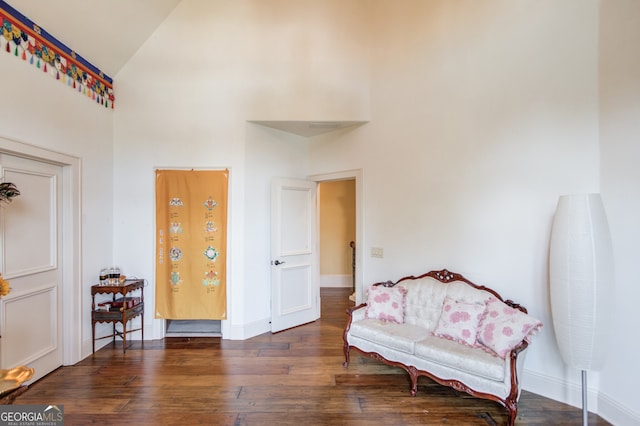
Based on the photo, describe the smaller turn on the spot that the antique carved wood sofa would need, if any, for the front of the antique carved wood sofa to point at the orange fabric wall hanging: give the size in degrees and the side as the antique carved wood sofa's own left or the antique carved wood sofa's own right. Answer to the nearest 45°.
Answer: approximately 45° to the antique carved wood sofa's own right

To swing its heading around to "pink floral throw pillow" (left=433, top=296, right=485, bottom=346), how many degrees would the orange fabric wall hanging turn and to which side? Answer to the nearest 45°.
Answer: approximately 45° to its left

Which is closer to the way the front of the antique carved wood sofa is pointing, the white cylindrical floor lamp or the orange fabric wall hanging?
the orange fabric wall hanging

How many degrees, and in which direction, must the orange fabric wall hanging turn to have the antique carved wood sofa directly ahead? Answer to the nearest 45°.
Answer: approximately 45° to its left

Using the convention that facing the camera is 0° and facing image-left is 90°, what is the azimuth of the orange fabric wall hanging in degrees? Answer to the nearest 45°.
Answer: approximately 0°

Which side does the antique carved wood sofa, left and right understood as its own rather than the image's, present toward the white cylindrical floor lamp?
left

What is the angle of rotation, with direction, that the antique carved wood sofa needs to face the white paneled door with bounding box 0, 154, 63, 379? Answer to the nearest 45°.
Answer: approximately 45° to its right

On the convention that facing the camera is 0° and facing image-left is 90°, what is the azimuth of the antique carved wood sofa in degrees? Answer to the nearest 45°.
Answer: approximately 45°

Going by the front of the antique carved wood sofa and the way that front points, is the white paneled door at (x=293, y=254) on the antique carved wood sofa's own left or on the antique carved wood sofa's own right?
on the antique carved wood sofa's own right

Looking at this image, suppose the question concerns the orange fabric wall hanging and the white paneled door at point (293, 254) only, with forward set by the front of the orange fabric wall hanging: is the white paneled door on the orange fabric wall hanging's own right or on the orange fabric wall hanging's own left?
on the orange fabric wall hanging's own left
